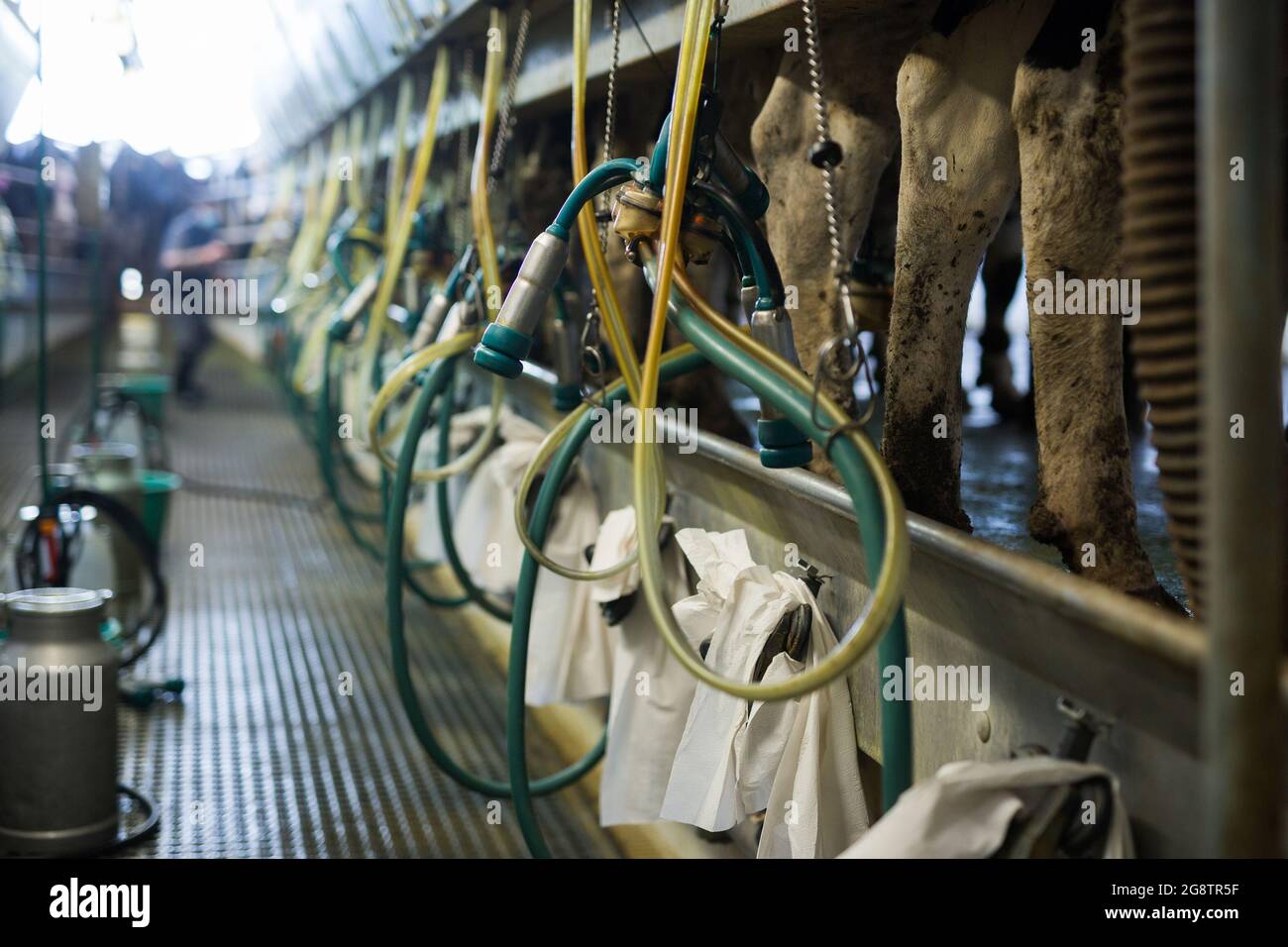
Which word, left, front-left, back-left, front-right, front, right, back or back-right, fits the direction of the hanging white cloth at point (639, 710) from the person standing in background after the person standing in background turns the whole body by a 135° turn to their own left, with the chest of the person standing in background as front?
back-left

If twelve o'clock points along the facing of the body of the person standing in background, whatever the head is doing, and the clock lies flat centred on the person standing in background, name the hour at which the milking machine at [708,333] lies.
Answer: The milking machine is roughly at 3 o'clock from the person standing in background.

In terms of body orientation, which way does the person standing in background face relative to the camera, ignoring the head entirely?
to the viewer's right

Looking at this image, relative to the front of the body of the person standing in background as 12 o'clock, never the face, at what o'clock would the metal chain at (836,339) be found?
The metal chain is roughly at 3 o'clock from the person standing in background.

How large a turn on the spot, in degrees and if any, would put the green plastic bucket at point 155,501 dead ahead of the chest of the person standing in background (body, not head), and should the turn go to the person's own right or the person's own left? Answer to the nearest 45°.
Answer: approximately 90° to the person's own right

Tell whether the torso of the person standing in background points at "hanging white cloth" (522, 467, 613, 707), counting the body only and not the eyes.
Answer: no

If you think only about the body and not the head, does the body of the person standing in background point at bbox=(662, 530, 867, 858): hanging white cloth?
no

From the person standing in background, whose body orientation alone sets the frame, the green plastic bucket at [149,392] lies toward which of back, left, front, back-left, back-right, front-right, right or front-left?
right

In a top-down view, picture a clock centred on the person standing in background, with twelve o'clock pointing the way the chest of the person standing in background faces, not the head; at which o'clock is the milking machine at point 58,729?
The milking machine is roughly at 3 o'clock from the person standing in background.
